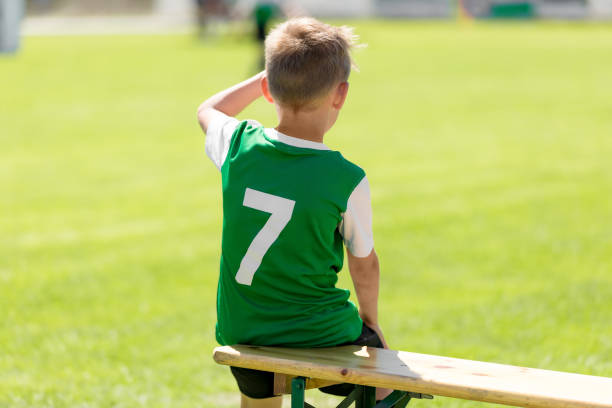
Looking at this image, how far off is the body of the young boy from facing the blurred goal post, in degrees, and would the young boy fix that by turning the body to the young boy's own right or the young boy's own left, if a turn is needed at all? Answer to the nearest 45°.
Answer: approximately 45° to the young boy's own left

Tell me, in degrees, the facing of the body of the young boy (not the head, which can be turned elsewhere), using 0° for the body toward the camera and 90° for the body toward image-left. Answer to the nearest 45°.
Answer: approximately 225°

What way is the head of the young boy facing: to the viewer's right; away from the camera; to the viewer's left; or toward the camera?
away from the camera
